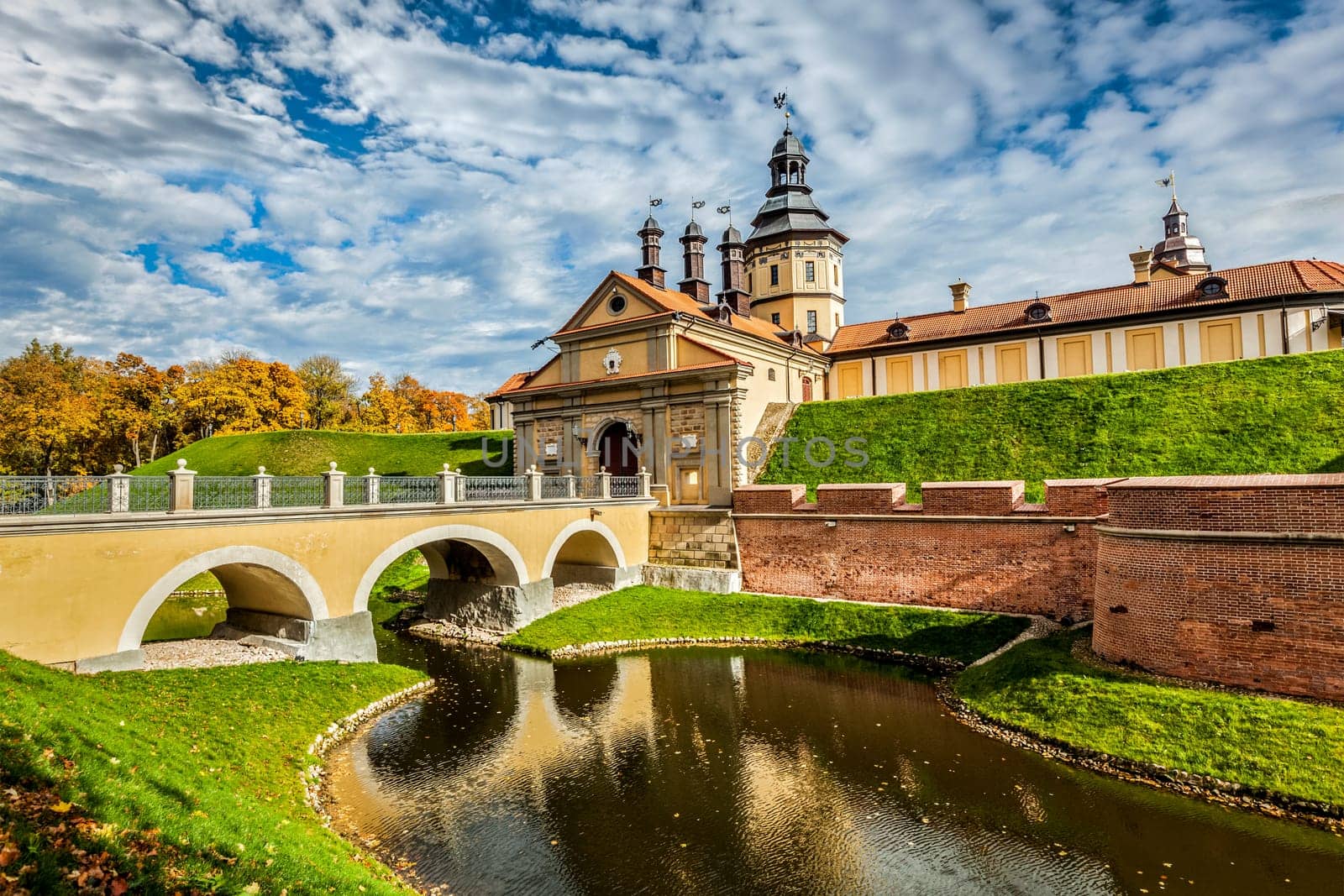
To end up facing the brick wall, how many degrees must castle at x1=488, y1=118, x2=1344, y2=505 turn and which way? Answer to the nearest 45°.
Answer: approximately 90° to its left

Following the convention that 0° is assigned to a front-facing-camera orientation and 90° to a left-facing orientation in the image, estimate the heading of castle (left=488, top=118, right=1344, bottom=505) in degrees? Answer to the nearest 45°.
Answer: approximately 45°

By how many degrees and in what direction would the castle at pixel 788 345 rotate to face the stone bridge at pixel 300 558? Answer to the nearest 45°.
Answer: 0° — it already faces it

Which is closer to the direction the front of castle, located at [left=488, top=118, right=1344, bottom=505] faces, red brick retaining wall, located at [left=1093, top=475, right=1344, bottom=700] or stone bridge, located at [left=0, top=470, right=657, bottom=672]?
the stone bridge
